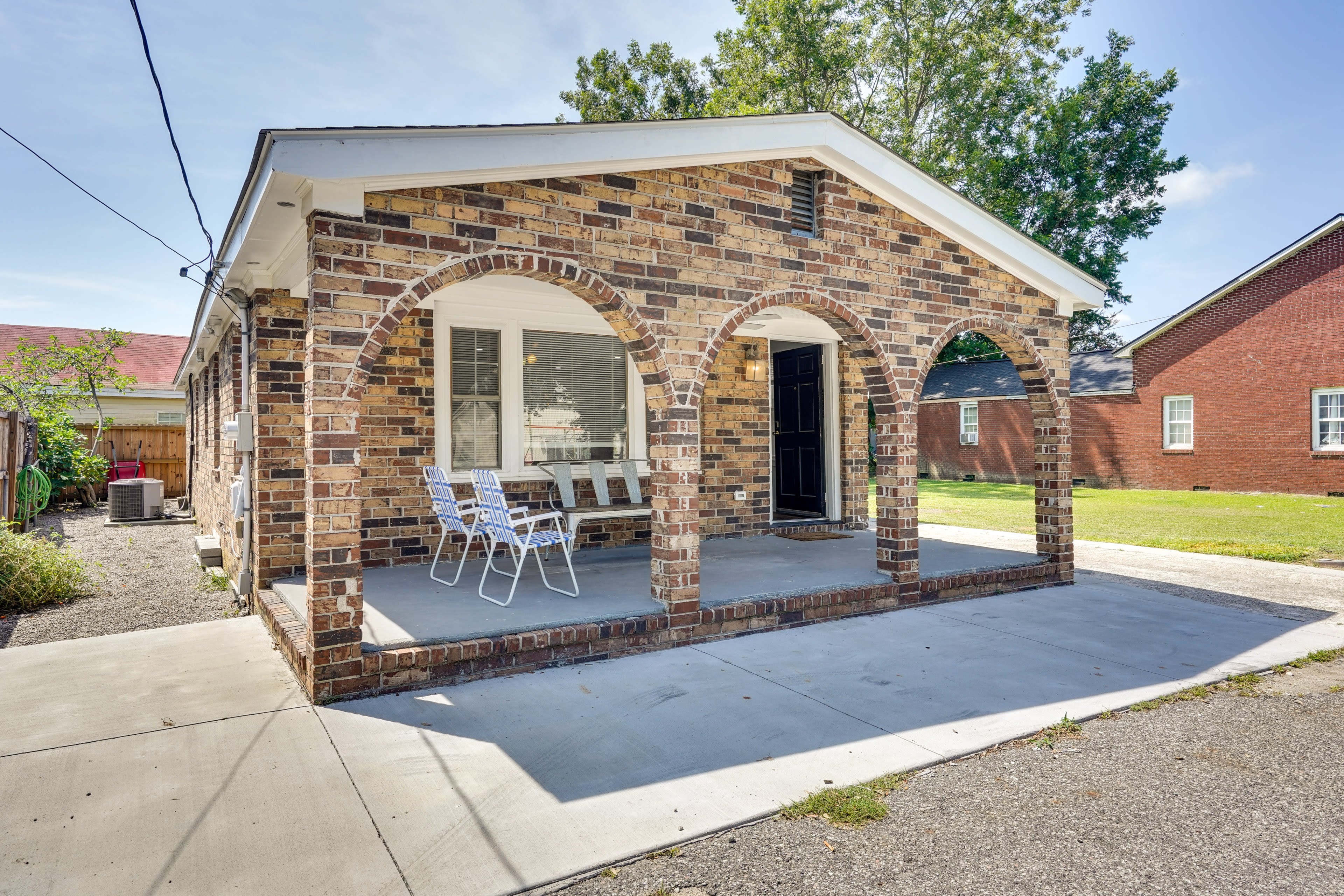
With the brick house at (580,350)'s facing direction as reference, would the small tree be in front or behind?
behind

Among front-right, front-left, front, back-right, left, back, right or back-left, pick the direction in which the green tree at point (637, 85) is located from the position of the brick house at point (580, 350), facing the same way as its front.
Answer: back-left

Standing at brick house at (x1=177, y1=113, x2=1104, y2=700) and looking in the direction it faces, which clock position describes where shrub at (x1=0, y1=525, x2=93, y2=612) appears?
The shrub is roughly at 3 o'clock from the brick house.

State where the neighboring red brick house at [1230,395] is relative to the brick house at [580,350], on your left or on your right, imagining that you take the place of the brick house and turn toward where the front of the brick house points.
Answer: on your left

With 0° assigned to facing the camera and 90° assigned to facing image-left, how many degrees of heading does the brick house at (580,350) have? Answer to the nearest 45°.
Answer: approximately 315°

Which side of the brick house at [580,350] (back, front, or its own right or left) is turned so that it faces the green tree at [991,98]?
left
